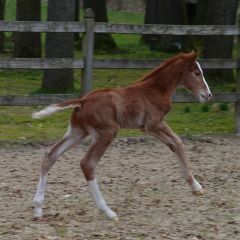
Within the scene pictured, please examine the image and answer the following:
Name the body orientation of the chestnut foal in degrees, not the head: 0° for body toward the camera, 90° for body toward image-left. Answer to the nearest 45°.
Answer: approximately 270°

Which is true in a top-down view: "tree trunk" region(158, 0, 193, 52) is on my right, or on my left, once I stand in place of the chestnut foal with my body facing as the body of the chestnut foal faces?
on my left

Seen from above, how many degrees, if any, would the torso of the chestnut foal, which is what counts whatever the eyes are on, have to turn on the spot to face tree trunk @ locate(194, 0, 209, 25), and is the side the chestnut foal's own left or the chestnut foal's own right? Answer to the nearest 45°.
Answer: approximately 90° to the chestnut foal's own left

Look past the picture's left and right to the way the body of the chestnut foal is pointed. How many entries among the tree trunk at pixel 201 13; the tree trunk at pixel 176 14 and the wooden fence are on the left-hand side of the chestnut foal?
3
